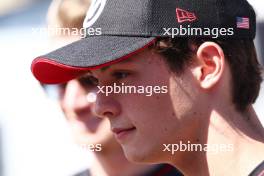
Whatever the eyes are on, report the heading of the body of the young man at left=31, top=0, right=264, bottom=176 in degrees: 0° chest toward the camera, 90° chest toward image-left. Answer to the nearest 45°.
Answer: approximately 90°

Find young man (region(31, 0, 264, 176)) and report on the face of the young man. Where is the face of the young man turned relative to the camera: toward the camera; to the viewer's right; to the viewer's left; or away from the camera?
to the viewer's left
